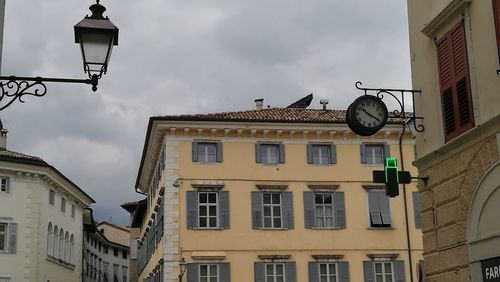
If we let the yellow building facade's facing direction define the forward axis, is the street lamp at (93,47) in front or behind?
in front

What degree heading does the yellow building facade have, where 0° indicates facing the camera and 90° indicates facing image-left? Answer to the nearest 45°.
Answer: approximately 0°
